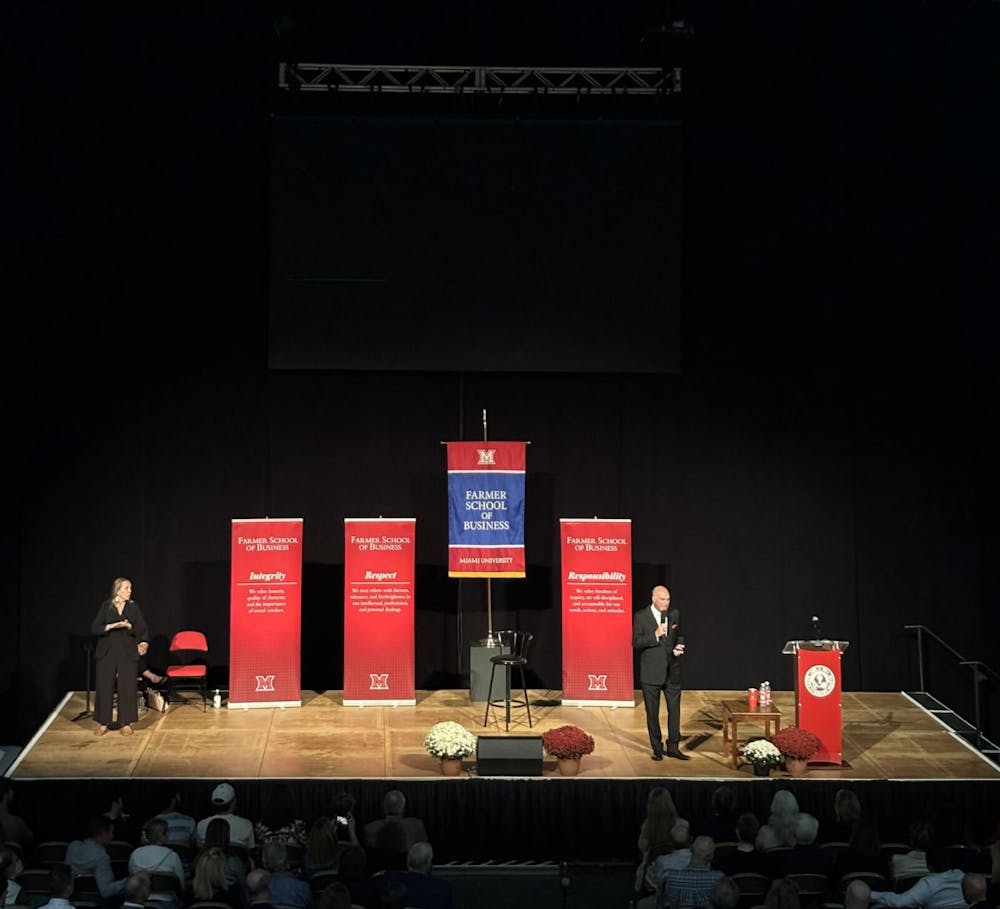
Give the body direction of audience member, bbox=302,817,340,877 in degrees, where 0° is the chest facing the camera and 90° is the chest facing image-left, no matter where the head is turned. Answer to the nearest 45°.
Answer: approximately 180°

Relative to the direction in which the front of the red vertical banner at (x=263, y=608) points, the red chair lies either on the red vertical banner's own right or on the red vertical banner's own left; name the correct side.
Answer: on the red vertical banner's own right

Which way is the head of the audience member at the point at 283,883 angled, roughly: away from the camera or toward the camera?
away from the camera

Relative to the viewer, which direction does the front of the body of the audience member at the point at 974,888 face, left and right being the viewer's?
facing away from the viewer

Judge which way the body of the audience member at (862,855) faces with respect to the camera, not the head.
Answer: away from the camera

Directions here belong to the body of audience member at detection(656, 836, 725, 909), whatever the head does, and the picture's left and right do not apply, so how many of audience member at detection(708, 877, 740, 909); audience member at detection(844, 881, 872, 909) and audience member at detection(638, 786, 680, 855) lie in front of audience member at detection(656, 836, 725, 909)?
1

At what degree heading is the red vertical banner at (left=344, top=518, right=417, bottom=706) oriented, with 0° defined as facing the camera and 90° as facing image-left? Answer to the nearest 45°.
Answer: approximately 0°

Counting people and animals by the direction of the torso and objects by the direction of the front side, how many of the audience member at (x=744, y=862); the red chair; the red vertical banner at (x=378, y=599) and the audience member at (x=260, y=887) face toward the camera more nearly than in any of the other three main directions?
2

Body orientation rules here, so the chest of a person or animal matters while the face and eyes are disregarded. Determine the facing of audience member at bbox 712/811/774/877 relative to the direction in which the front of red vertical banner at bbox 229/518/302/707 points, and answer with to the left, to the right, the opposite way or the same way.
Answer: the opposite way

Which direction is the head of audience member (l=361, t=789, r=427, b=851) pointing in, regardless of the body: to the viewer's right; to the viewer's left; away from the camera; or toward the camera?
away from the camera

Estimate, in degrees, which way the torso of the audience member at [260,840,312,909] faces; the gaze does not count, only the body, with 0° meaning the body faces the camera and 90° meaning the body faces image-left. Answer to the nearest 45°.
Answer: approximately 180°

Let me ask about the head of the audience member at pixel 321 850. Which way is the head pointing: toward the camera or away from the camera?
away from the camera

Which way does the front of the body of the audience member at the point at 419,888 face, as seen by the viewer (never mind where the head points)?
away from the camera

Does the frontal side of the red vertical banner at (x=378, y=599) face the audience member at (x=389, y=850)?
yes

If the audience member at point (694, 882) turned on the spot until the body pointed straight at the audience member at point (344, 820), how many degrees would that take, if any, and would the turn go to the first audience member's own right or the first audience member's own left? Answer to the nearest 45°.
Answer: approximately 45° to the first audience member's own left

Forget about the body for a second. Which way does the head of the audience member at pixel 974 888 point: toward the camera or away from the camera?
away from the camera

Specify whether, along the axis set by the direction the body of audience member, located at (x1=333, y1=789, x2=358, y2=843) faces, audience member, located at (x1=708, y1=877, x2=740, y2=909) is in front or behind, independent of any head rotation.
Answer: behind

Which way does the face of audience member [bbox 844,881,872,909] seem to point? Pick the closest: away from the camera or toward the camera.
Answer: away from the camera

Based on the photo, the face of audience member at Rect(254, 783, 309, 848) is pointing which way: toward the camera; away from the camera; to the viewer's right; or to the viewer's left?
away from the camera
